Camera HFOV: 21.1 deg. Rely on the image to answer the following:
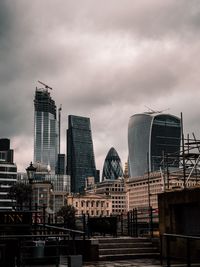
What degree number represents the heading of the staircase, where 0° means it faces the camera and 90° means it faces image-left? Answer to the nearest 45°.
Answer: approximately 0°

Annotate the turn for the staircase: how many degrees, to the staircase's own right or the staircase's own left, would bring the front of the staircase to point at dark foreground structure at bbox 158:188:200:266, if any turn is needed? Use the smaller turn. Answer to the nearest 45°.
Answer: approximately 45° to the staircase's own left
